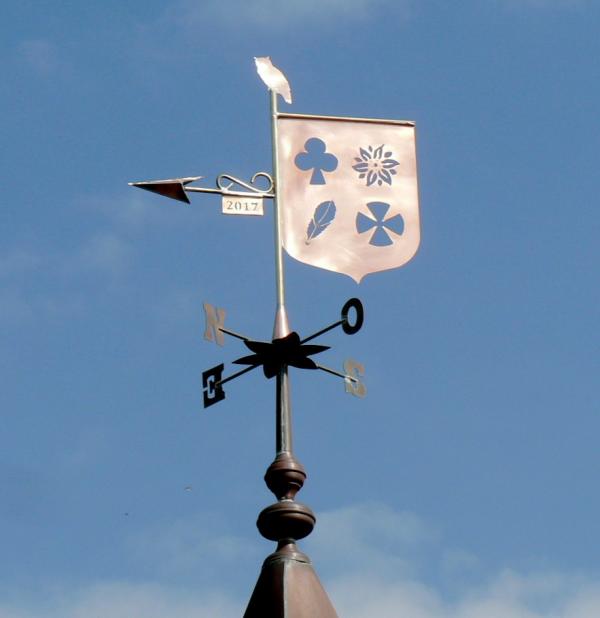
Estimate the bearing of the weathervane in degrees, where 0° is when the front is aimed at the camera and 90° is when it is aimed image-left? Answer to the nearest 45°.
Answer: approximately 90°
